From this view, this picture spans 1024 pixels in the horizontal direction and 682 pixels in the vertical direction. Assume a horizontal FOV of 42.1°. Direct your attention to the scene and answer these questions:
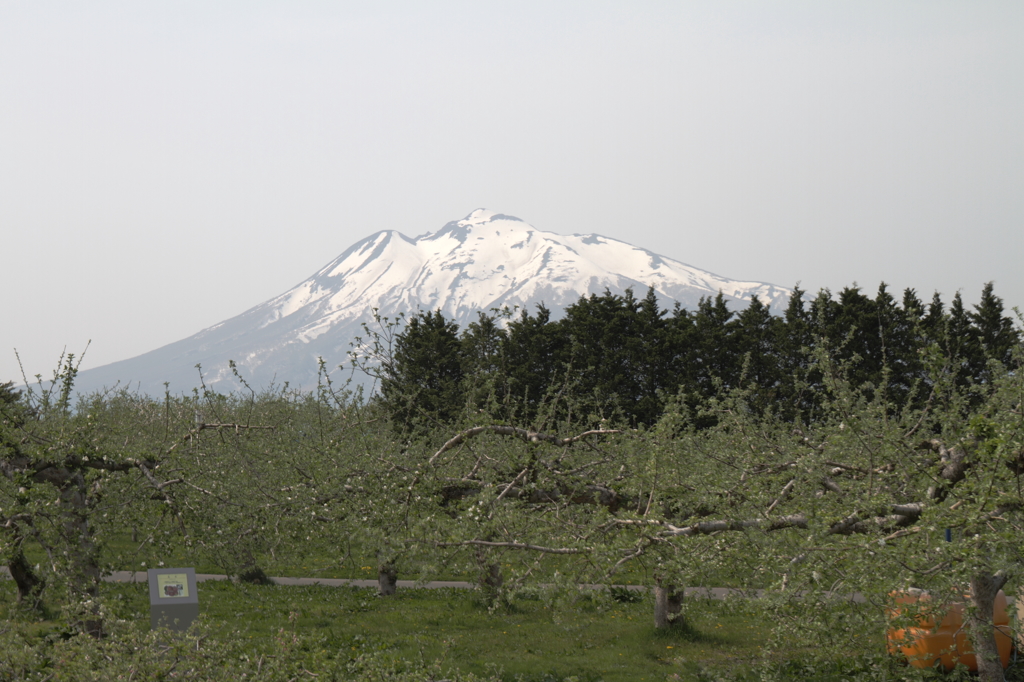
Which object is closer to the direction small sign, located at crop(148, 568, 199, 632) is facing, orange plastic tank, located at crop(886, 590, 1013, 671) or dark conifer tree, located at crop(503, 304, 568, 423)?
the orange plastic tank

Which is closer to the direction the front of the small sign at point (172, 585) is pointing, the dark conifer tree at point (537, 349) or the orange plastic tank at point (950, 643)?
the orange plastic tank

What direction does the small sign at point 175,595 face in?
toward the camera

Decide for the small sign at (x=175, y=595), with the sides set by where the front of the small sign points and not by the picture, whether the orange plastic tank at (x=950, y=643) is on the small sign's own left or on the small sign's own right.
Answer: on the small sign's own left

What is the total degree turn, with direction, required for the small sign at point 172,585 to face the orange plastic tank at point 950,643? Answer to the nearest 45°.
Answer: approximately 90° to its left
